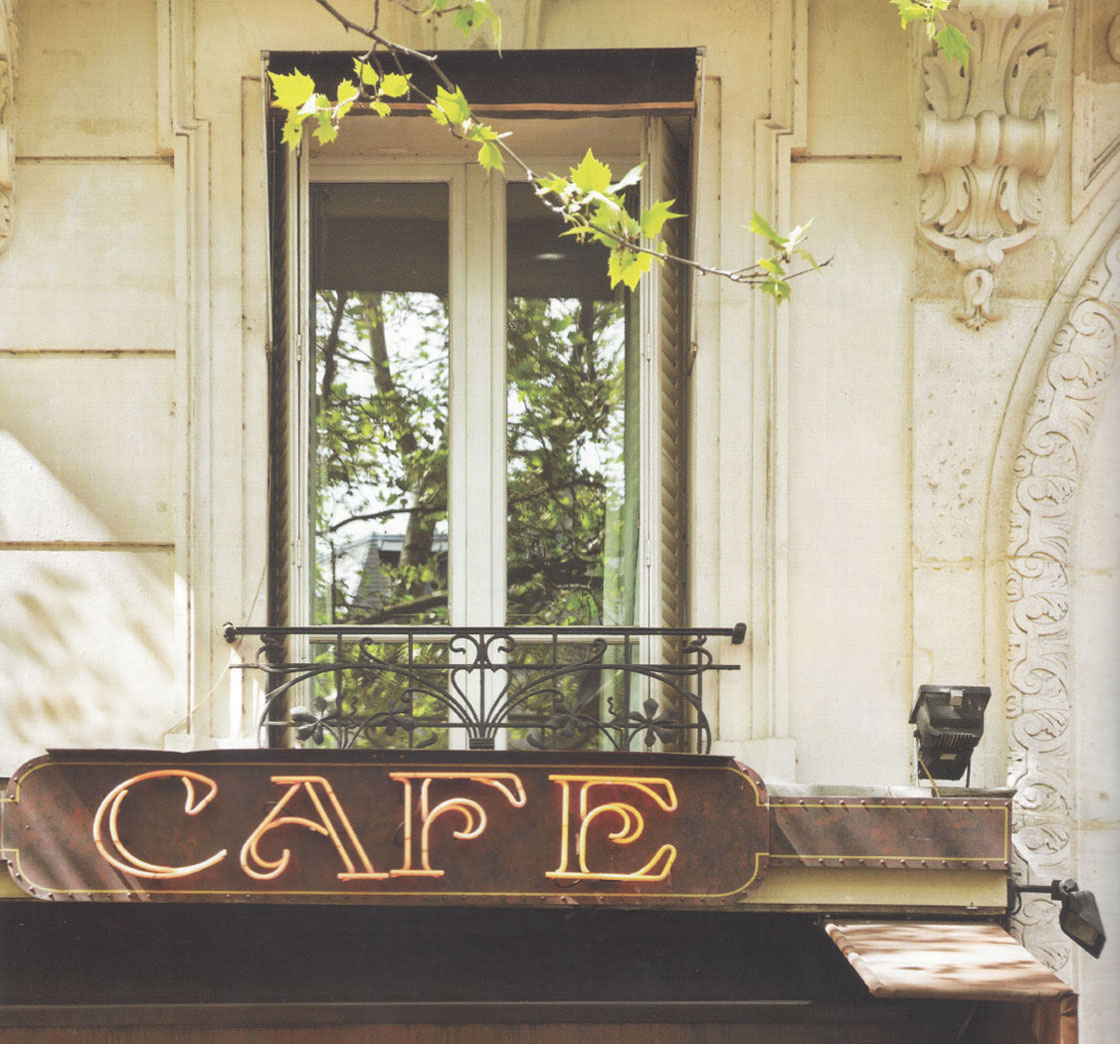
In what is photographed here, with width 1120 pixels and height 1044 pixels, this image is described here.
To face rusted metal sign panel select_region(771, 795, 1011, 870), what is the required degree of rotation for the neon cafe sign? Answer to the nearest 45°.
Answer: approximately 90° to its left

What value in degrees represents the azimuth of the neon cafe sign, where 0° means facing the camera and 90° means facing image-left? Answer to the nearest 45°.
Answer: approximately 0°

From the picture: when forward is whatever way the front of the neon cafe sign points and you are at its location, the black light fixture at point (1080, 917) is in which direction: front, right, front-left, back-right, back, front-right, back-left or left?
left

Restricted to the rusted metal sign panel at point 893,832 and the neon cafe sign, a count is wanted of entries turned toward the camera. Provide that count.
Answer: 2
